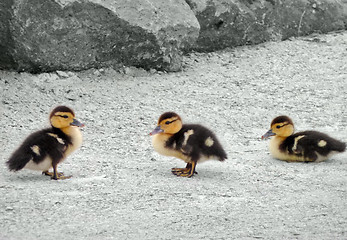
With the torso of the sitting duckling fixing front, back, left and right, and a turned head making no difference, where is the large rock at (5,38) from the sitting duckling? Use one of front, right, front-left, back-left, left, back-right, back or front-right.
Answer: front

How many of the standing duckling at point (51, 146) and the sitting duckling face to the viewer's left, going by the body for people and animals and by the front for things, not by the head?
1

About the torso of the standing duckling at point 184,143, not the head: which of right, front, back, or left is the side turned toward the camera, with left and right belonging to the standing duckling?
left

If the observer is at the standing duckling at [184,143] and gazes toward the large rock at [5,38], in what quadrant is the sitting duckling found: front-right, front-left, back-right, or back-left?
back-right

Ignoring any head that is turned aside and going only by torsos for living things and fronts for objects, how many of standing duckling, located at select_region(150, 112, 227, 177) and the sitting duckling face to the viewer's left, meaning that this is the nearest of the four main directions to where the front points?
2

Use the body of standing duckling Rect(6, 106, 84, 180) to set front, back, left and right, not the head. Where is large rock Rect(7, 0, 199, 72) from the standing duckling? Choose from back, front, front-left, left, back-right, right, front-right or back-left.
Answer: left

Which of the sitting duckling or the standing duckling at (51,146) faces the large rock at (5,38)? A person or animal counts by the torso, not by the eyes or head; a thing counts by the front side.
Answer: the sitting duckling

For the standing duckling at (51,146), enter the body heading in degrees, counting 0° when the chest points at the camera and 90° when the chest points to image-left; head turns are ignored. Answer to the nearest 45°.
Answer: approximately 270°

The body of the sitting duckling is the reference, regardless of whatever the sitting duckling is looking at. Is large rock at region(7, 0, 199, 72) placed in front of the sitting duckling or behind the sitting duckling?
in front

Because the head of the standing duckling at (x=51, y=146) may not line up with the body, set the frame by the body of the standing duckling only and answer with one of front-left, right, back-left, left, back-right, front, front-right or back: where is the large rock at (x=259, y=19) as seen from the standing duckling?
front-left

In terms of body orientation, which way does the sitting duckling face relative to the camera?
to the viewer's left

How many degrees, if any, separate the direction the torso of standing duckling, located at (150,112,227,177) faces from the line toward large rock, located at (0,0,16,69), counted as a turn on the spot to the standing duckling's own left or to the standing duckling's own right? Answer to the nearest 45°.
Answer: approximately 45° to the standing duckling's own right
